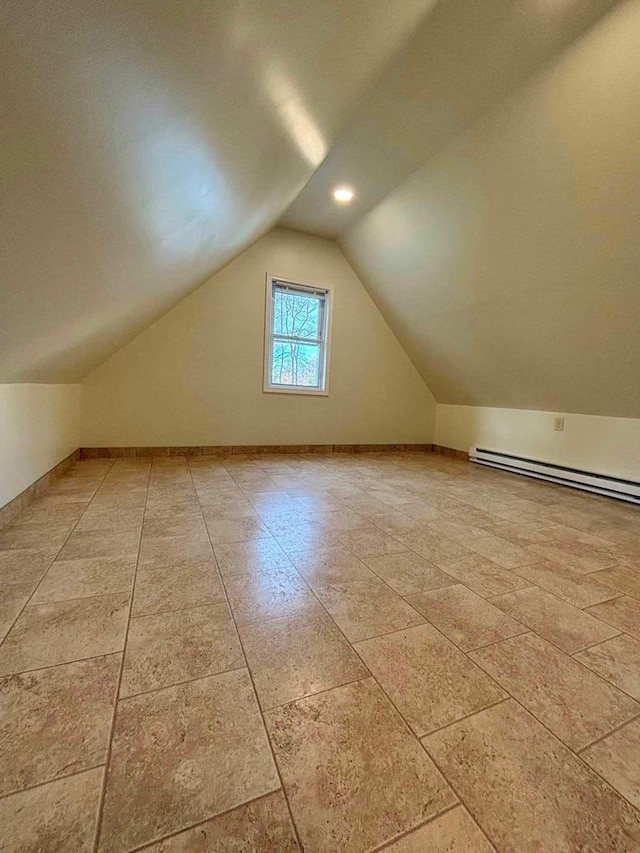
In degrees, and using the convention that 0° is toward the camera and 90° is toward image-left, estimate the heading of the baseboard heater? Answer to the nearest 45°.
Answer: approximately 45°

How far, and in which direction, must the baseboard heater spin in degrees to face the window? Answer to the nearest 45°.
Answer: approximately 45° to its right
